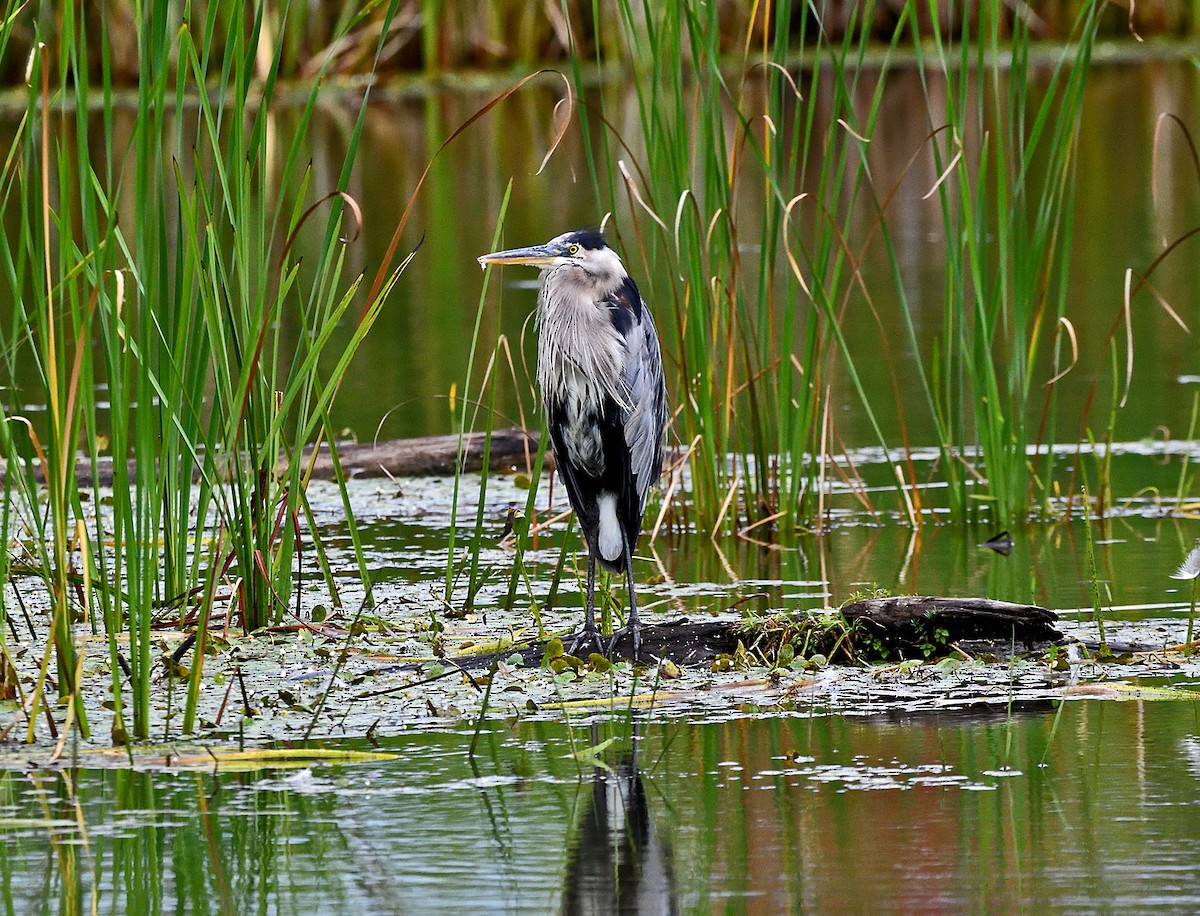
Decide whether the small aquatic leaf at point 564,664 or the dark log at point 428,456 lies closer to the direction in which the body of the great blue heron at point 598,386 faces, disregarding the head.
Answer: the small aquatic leaf

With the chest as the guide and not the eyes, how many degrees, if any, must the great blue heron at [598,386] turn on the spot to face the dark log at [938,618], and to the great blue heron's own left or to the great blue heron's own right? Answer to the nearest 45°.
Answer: approximately 90° to the great blue heron's own left

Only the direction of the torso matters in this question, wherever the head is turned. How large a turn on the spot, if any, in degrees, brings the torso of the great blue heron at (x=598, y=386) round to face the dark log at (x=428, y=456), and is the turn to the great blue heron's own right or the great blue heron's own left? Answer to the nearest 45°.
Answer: approximately 135° to the great blue heron's own right

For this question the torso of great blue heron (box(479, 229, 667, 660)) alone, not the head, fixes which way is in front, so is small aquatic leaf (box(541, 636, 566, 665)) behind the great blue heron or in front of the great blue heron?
in front

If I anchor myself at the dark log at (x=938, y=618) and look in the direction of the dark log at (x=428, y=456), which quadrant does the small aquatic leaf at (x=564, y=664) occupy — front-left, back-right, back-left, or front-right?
front-left

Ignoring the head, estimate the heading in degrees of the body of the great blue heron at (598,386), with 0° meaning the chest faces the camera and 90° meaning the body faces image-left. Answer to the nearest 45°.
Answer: approximately 45°
